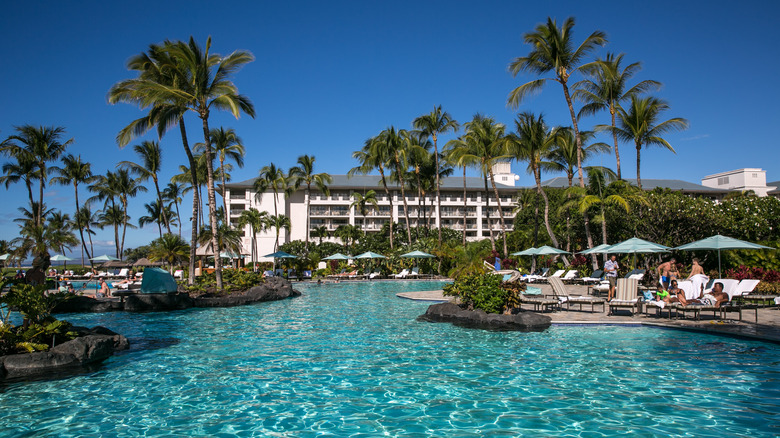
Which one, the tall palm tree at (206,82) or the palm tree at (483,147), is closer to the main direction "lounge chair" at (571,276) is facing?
the tall palm tree

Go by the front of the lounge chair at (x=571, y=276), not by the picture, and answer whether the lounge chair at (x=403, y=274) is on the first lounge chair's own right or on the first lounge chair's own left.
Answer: on the first lounge chair's own right

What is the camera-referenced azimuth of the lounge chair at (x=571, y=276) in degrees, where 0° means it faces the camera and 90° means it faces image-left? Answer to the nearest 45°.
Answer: approximately 45°

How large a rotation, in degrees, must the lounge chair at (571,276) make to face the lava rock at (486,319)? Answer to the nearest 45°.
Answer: approximately 45° to its left

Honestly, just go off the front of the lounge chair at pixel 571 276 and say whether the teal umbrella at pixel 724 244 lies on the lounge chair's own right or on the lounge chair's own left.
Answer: on the lounge chair's own left
